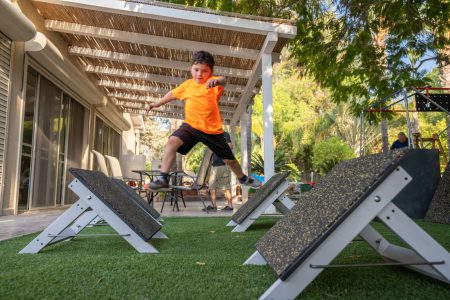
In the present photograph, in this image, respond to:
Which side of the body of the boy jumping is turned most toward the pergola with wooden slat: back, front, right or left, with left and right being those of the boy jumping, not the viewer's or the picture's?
back

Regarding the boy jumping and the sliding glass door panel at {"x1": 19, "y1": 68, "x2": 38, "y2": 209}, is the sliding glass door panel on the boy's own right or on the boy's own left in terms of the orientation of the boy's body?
on the boy's own right

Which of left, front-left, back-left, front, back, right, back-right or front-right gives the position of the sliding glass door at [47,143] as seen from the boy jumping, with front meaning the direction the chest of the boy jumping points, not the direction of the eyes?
back-right

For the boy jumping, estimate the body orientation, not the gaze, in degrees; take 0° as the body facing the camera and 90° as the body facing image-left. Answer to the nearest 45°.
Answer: approximately 0°

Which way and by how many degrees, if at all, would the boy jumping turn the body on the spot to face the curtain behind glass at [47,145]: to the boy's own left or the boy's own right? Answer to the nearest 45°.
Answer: approximately 135° to the boy's own right
